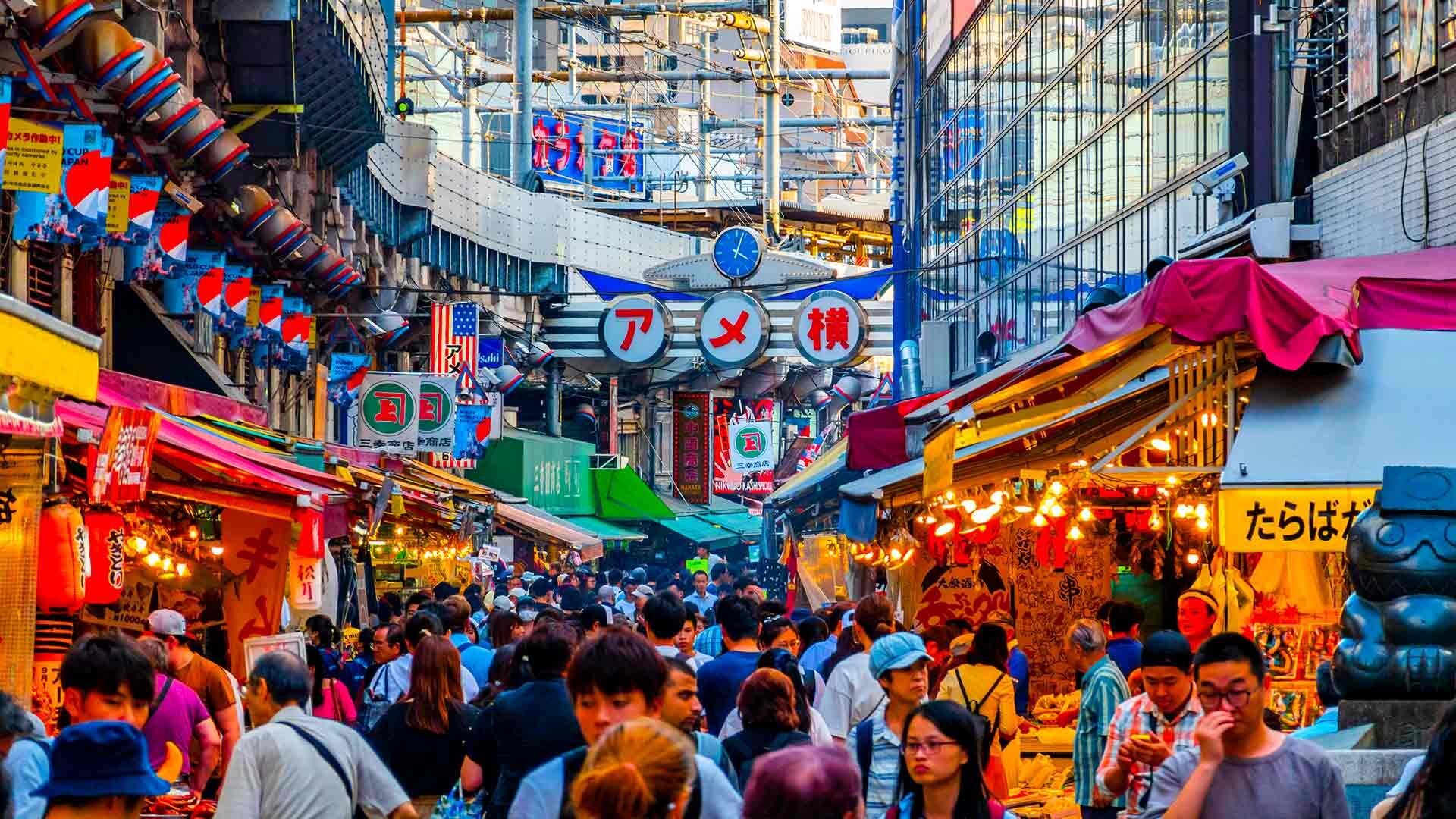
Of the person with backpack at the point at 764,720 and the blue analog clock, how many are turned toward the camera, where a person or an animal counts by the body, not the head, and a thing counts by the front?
1

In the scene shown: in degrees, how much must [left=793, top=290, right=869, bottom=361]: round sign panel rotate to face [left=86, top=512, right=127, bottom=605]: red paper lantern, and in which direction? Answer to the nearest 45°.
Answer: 0° — it already faces it

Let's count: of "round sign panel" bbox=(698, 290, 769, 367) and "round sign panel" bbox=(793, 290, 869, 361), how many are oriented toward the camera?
2

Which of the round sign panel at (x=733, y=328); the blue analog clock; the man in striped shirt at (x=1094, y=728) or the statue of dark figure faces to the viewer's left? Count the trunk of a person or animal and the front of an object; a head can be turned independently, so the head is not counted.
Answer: the man in striped shirt

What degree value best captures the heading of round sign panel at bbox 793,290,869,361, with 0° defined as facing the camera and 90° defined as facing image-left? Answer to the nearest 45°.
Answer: approximately 0°

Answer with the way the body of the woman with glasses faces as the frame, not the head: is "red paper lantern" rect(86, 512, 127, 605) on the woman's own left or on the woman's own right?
on the woman's own right

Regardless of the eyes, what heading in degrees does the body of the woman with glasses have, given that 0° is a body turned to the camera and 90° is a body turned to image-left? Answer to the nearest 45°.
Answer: approximately 45°

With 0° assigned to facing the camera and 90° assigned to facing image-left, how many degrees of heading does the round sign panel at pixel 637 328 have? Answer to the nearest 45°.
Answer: approximately 0°

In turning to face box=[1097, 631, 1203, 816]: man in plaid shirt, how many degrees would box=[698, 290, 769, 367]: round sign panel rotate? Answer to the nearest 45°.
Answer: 0° — it already faces them
